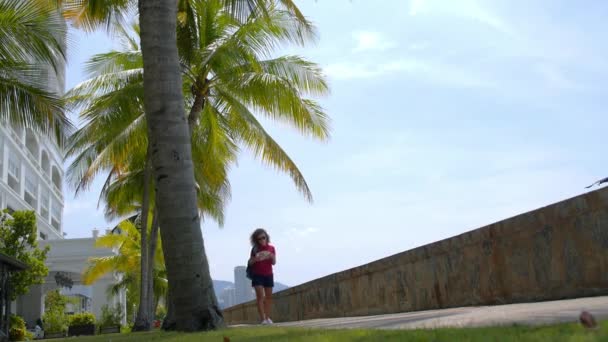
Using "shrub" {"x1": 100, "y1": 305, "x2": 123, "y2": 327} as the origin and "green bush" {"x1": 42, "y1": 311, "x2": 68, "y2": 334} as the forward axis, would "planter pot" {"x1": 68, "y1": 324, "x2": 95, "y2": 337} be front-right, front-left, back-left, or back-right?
front-left

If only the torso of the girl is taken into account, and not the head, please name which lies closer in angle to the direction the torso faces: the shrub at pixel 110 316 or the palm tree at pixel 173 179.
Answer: the palm tree

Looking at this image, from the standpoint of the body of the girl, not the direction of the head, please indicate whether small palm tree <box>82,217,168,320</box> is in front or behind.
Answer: behind

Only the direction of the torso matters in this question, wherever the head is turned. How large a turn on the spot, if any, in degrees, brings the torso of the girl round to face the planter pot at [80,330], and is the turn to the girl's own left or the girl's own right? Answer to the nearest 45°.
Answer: approximately 135° to the girl's own right

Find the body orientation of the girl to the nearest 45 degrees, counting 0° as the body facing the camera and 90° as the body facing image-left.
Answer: approximately 0°

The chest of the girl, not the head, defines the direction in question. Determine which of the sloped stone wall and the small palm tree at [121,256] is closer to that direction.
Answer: the sloped stone wall

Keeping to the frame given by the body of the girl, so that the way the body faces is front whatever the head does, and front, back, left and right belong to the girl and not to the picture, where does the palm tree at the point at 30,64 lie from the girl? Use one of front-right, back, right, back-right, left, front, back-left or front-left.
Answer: back-right

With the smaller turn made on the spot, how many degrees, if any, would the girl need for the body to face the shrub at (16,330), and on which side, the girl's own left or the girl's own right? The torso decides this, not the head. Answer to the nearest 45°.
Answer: approximately 135° to the girl's own right
